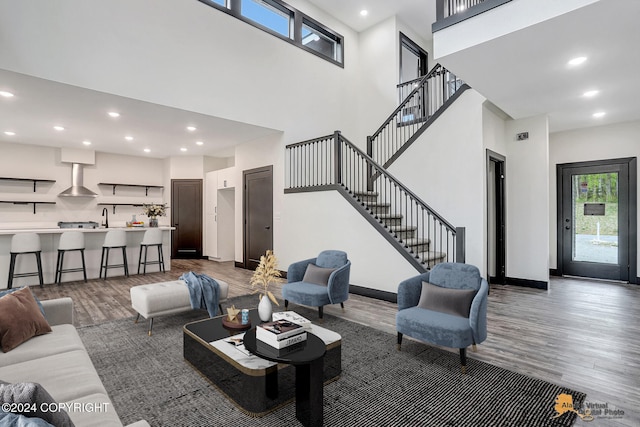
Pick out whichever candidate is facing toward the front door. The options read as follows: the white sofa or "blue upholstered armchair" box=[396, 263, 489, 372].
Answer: the white sofa

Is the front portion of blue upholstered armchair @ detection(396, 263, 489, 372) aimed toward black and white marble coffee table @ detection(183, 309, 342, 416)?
yes

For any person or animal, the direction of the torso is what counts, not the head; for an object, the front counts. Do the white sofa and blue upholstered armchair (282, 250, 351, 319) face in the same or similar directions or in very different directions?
very different directions

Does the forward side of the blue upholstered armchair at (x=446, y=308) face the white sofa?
yes

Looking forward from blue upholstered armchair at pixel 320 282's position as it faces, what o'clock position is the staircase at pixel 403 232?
The staircase is roughly at 6 o'clock from the blue upholstered armchair.

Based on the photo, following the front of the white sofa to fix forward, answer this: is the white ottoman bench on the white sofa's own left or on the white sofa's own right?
on the white sofa's own left

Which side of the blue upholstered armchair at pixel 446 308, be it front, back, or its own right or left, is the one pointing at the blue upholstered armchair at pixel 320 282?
right

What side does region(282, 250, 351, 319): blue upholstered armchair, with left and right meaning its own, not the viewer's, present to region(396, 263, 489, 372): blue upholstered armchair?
left

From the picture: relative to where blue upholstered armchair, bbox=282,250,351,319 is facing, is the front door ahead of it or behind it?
behind

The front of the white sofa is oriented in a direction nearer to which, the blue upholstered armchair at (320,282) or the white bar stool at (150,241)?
the blue upholstered armchair

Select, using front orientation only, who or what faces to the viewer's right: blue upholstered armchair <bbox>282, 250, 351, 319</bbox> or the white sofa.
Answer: the white sofa

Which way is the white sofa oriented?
to the viewer's right
